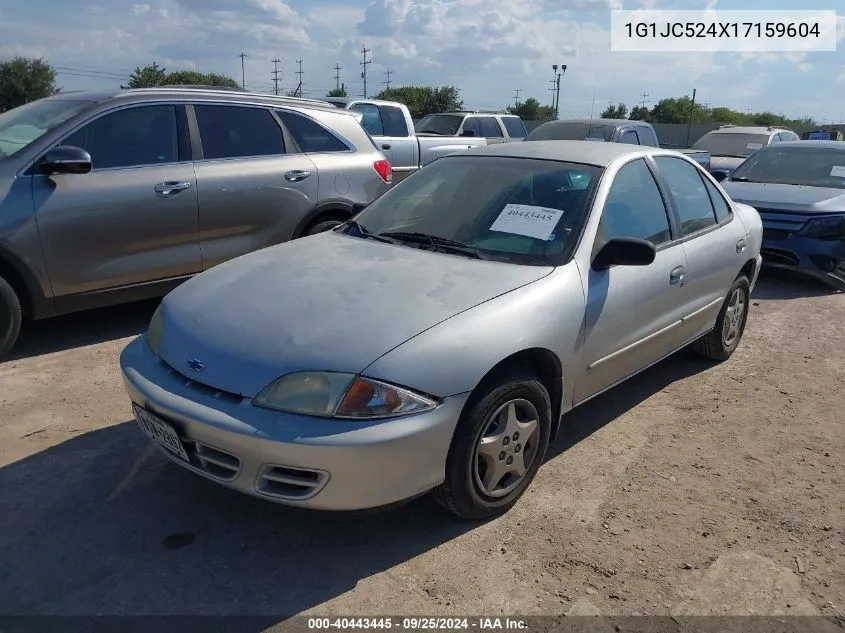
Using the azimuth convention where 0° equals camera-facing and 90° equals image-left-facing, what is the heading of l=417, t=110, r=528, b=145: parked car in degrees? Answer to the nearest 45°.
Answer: approximately 45°

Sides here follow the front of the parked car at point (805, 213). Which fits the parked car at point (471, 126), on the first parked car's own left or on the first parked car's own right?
on the first parked car's own right

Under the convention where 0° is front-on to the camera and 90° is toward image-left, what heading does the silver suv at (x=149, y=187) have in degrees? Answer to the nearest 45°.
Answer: approximately 45°

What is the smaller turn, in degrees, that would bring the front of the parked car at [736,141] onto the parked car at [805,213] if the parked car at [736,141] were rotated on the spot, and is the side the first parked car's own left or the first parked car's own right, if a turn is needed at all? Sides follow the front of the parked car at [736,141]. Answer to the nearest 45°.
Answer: approximately 45° to the first parked car's own left

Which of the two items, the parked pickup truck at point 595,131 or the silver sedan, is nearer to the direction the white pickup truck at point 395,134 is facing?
the silver sedan

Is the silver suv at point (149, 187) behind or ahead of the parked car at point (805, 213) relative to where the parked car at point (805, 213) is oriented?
ahead

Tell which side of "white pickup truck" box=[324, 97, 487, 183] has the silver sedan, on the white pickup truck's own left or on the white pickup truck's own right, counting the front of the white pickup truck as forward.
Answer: on the white pickup truck's own left

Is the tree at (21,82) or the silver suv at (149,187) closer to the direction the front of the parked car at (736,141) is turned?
the silver suv
